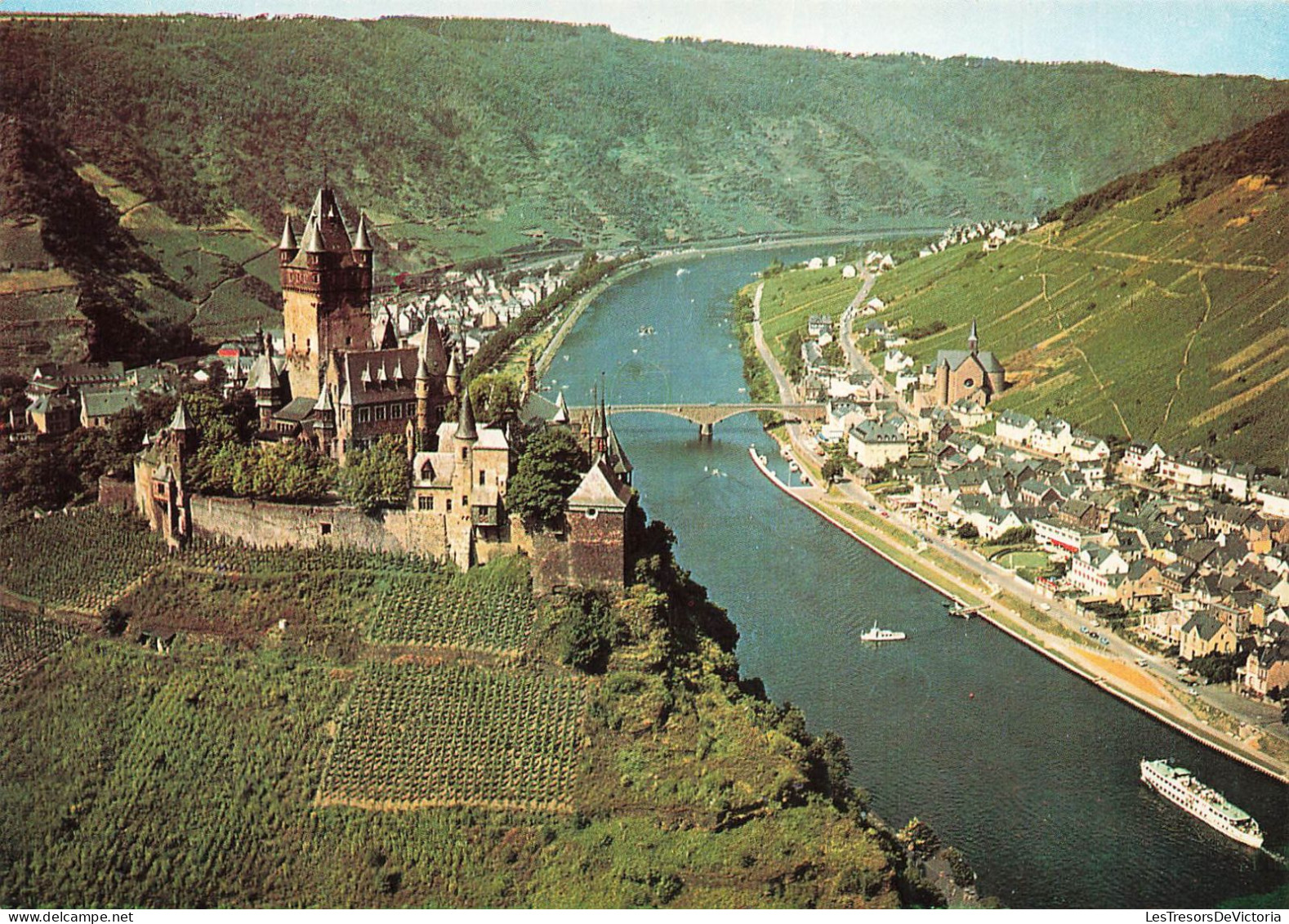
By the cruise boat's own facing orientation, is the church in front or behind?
in front

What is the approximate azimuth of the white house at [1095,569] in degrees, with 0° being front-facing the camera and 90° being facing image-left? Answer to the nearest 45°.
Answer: approximately 45°

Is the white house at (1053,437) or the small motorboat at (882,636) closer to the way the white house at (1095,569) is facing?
the small motorboat

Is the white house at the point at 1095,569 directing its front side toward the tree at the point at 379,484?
yes

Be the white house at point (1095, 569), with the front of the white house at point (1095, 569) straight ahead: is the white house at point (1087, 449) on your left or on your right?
on your right

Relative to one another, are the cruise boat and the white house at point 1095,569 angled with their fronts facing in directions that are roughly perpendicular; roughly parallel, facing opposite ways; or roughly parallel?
roughly perpendicular

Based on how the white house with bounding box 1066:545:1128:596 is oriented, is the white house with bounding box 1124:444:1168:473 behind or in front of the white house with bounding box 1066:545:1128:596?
behind

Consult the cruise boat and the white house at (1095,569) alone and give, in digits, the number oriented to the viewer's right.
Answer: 0

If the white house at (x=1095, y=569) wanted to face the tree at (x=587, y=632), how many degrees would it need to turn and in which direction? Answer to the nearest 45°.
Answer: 0° — it already faces it

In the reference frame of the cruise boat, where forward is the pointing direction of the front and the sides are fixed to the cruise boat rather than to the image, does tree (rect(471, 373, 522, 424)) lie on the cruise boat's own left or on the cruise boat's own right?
on the cruise boat's own left

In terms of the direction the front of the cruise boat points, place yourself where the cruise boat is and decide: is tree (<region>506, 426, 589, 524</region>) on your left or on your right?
on your left

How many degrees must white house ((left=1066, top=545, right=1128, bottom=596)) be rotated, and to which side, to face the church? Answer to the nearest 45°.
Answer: approximately 135° to its right

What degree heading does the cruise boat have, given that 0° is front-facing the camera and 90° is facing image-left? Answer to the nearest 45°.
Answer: approximately 135°

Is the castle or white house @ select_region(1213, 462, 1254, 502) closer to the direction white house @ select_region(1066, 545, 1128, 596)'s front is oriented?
the castle

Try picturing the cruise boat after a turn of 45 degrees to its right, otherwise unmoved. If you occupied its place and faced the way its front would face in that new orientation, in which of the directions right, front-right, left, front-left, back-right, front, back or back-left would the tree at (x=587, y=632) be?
back-left
